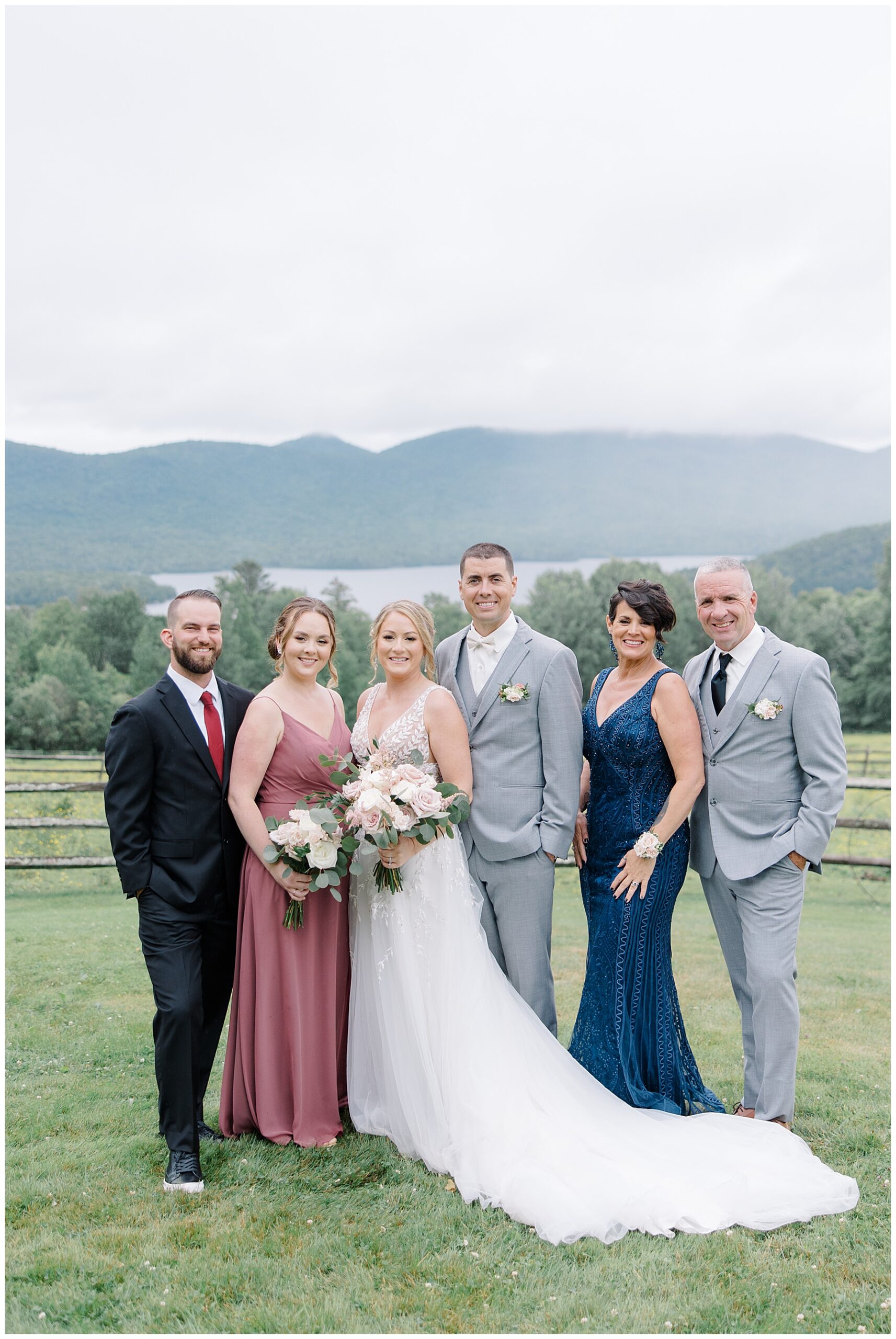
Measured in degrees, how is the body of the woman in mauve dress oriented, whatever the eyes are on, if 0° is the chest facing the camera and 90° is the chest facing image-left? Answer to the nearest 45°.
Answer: approximately 315°

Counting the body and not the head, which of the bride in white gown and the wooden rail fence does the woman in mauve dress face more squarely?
the bride in white gown

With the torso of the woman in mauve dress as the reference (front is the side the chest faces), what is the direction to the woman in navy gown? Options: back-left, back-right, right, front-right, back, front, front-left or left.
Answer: front-left

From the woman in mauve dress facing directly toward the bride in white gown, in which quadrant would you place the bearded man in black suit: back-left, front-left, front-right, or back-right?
back-right

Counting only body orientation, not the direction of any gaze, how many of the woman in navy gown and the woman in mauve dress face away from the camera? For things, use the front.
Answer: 0
